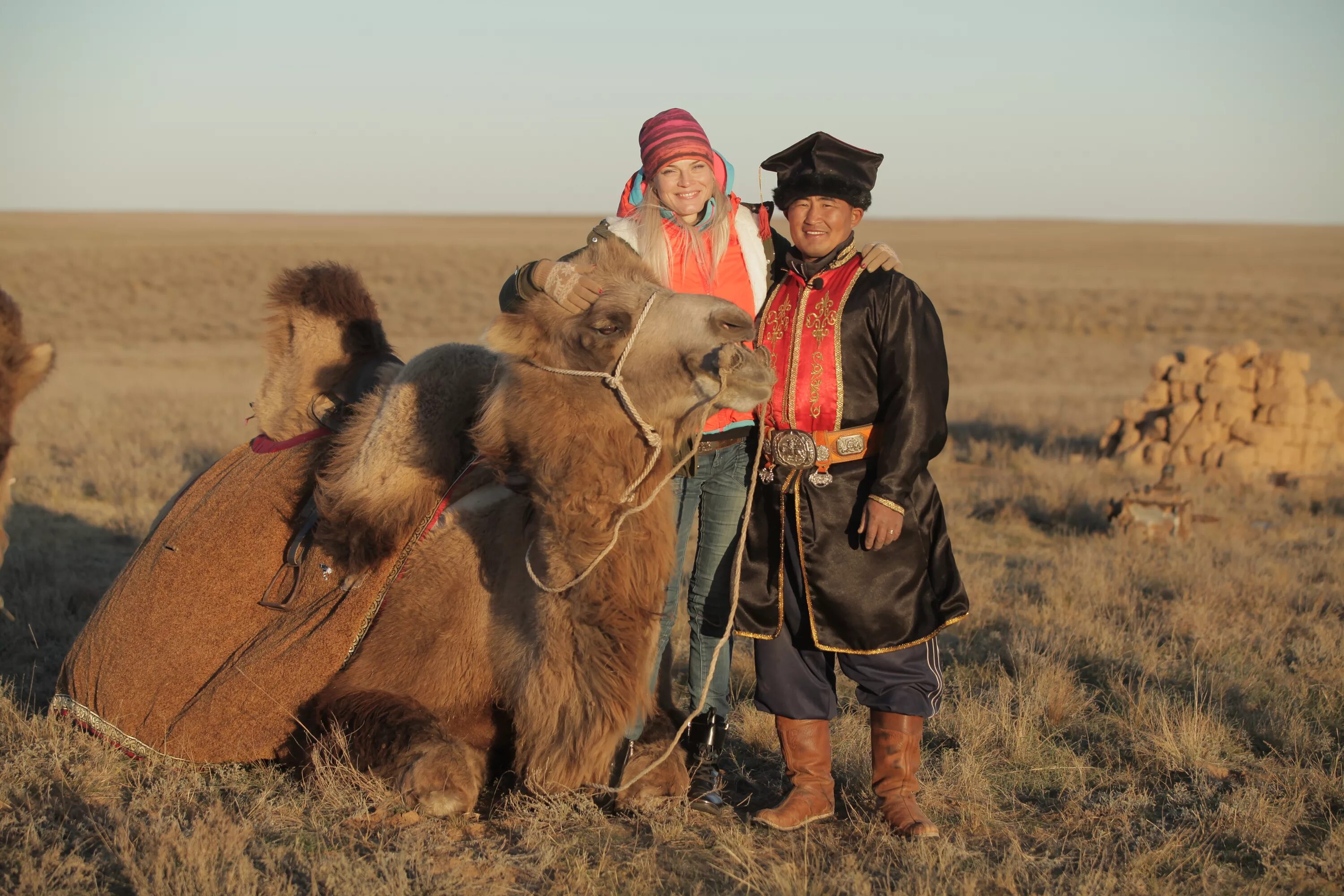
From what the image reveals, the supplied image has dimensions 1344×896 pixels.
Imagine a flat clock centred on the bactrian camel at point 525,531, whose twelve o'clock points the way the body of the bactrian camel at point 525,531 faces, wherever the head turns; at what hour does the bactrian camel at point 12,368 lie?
the bactrian camel at point 12,368 is roughly at 6 o'clock from the bactrian camel at point 525,531.

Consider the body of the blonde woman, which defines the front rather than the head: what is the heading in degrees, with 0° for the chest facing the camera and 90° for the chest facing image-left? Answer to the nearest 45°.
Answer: approximately 0°

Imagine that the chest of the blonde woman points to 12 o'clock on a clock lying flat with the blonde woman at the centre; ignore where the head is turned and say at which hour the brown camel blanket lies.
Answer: The brown camel blanket is roughly at 3 o'clock from the blonde woman.

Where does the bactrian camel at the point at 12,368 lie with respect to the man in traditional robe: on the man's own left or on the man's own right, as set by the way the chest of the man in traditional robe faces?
on the man's own right

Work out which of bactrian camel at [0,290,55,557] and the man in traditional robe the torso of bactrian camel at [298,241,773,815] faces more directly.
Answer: the man in traditional robe

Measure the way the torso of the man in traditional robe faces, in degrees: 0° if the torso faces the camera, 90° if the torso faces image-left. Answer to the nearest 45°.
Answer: approximately 45°
